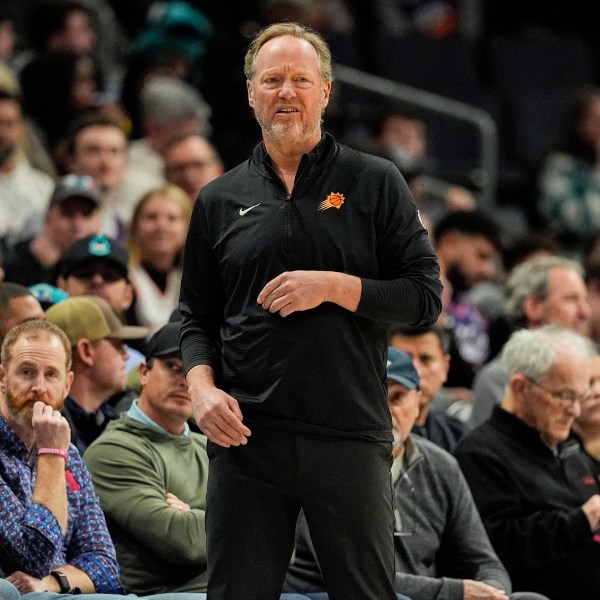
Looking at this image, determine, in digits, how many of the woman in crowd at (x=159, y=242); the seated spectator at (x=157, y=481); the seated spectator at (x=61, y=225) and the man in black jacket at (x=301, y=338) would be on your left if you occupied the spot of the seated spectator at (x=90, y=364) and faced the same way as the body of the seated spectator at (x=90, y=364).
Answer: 2

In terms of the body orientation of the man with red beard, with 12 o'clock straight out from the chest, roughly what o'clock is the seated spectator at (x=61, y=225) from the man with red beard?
The seated spectator is roughly at 6 o'clock from the man with red beard.

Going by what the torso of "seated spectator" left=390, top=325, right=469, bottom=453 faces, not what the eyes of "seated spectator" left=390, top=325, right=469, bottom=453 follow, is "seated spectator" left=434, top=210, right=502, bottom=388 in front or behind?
behind

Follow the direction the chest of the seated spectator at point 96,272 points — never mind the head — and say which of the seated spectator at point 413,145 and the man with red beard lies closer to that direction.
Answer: the man with red beard

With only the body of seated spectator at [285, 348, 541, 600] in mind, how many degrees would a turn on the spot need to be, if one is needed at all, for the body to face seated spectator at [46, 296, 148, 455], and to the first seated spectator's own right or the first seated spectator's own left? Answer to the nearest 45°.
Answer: approximately 90° to the first seated spectator's own right

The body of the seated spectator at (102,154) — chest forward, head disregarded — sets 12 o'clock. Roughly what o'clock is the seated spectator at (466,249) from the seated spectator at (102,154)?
the seated spectator at (466,249) is roughly at 10 o'clock from the seated spectator at (102,154).

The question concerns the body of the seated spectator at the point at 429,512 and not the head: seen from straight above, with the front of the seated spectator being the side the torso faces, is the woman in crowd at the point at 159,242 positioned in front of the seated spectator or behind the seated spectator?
behind

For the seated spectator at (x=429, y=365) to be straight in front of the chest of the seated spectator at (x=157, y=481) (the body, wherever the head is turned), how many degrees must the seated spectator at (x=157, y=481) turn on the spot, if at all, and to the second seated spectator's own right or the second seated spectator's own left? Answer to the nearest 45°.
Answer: approximately 90° to the second seated spectator's own left
